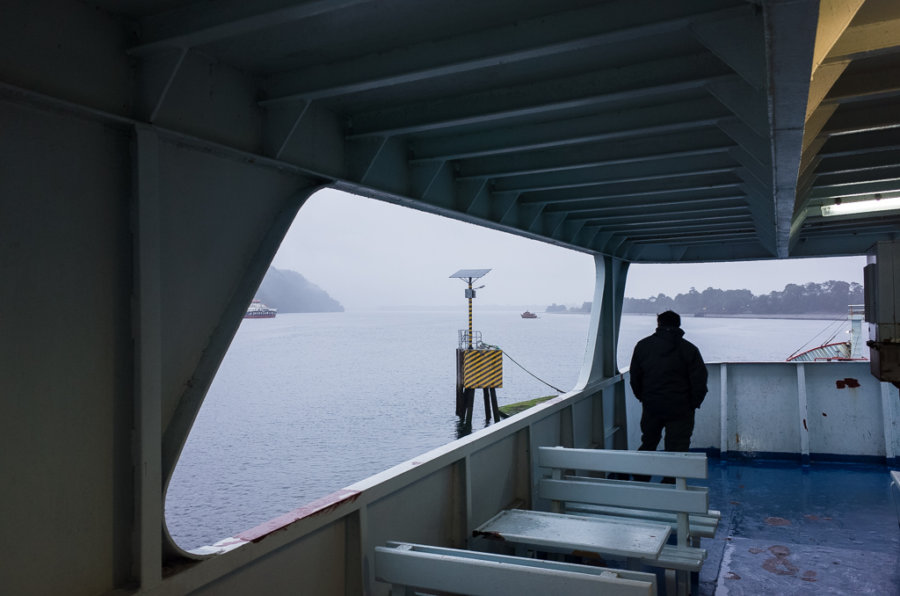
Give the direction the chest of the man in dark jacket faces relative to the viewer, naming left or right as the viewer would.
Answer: facing away from the viewer

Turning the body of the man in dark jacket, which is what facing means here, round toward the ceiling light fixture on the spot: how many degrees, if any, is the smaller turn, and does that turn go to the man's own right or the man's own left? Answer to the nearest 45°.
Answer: approximately 90° to the man's own right

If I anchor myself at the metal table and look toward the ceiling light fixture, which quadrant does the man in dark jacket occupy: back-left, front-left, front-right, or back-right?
front-left

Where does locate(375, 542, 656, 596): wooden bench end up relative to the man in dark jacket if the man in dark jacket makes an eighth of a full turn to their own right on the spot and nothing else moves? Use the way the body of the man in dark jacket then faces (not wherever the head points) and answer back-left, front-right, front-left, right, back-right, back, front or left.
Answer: back-right

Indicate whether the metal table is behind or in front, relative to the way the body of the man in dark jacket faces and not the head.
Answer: behind

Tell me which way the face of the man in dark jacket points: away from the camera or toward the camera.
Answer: away from the camera
